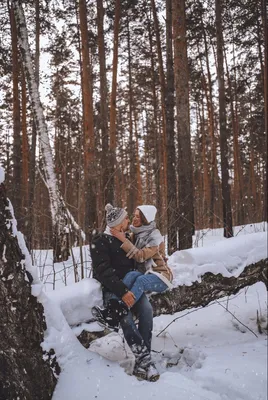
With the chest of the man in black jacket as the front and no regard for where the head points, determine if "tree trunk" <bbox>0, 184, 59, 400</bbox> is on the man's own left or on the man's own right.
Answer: on the man's own right

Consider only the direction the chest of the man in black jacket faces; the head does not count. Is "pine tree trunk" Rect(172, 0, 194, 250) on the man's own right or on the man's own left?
on the man's own left

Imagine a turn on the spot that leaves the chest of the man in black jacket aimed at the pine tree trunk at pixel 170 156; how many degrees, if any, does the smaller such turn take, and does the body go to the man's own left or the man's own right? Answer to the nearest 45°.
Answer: approximately 90° to the man's own left

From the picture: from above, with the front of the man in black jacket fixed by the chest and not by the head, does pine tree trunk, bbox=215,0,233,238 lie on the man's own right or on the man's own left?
on the man's own left

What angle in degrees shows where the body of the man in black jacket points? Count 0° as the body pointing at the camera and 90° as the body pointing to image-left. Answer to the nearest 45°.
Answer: approximately 270°
